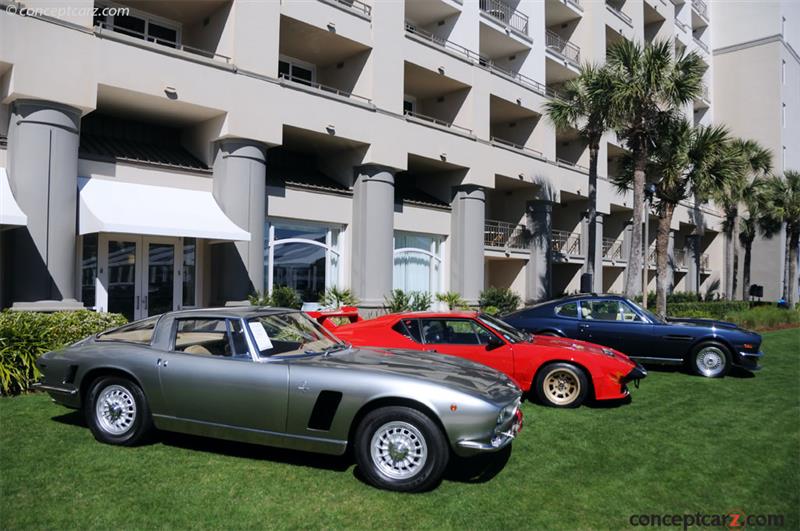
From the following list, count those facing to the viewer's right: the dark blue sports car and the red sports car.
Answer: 2

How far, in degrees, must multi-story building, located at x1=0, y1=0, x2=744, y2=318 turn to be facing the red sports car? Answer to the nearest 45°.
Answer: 0° — it already faces it

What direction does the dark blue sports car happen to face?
to the viewer's right

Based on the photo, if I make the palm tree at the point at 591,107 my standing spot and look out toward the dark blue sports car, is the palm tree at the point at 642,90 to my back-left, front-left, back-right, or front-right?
front-left

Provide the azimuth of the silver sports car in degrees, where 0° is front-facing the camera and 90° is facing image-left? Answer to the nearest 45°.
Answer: approximately 315°

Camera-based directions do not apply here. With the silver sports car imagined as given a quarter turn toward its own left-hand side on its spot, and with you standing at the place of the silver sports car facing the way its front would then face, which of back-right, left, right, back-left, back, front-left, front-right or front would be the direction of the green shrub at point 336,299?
front-left

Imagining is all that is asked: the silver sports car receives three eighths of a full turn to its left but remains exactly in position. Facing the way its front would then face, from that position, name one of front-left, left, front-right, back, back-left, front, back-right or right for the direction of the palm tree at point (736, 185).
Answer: front-right

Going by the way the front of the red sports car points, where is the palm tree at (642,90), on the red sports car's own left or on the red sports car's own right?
on the red sports car's own left

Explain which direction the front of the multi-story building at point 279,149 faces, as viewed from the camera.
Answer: facing the viewer and to the right of the viewer

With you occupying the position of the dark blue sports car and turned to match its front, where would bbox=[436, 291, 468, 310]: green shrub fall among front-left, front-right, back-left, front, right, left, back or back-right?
back-left

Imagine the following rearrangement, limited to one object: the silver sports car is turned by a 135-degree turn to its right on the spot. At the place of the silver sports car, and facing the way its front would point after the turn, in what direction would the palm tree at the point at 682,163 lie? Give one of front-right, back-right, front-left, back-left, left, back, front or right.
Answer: back-right

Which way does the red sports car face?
to the viewer's right
